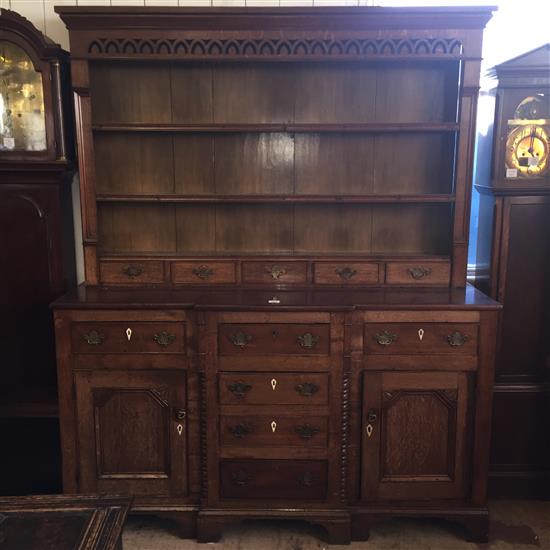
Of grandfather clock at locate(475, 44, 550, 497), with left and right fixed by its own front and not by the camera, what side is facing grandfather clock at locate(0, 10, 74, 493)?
right

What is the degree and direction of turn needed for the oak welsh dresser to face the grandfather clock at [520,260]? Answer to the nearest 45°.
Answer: approximately 90° to its left

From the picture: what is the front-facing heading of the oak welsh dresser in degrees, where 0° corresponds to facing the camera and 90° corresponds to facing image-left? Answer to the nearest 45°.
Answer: approximately 0°

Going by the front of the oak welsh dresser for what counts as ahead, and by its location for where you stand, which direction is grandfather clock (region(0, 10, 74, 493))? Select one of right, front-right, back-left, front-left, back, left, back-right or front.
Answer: right

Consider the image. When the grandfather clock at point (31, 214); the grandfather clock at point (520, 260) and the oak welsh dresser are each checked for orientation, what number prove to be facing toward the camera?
3

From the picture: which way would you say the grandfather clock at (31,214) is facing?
toward the camera

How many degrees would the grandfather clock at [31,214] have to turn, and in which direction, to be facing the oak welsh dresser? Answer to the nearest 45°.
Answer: approximately 45° to its left

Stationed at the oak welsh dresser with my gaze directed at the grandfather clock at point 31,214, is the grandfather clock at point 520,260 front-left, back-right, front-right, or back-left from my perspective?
back-right

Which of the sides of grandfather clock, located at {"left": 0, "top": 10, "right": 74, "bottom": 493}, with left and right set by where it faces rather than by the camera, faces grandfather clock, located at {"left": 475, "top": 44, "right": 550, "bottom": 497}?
left

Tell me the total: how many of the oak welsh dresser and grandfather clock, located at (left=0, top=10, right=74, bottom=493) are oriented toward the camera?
2
